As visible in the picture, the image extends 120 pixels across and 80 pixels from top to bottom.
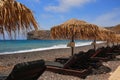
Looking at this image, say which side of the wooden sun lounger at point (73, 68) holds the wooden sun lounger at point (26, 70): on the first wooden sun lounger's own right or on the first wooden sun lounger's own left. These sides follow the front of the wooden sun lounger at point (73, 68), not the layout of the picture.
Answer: on the first wooden sun lounger's own left

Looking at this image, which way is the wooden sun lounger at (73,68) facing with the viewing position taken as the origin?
facing away from the viewer and to the left of the viewer

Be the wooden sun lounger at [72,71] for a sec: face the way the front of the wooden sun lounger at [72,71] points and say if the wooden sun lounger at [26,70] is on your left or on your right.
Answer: on your left

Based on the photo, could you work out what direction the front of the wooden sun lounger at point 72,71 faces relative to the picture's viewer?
facing away from the viewer and to the left of the viewer

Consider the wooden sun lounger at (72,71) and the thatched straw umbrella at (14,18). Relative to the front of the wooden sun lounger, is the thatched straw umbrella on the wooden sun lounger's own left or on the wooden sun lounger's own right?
on the wooden sun lounger's own left
